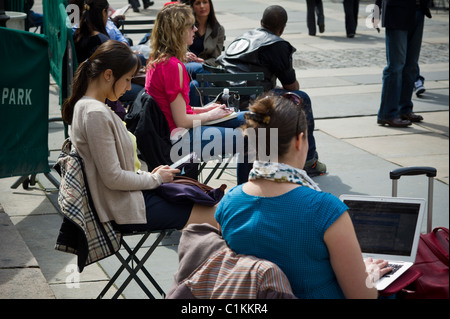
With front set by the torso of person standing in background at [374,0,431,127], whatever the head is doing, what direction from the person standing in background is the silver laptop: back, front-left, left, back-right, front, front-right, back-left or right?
front-right

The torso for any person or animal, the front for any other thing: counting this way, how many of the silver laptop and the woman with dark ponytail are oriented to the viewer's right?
1

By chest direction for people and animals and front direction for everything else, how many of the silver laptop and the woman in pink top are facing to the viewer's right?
1

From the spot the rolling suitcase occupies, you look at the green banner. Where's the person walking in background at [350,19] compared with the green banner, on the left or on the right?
right

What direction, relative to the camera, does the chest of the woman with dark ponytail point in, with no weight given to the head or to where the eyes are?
to the viewer's right

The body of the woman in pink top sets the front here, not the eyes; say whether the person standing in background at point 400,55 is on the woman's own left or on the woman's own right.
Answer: on the woman's own left

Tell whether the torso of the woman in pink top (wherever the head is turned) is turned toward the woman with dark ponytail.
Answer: no

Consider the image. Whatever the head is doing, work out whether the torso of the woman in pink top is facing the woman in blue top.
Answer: no

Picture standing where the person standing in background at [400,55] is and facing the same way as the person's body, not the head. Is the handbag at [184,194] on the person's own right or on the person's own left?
on the person's own right

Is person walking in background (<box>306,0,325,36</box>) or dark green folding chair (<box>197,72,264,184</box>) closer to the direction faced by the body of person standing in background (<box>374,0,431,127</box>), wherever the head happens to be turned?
the dark green folding chair

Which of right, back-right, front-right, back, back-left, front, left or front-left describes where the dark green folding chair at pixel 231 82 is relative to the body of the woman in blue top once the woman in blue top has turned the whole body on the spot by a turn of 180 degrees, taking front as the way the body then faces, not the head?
back-right

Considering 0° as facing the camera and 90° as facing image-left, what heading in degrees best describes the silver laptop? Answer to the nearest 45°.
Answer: approximately 45°

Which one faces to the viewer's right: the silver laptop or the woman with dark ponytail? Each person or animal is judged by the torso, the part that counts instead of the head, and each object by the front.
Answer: the woman with dark ponytail

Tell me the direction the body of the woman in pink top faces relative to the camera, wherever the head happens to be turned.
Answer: to the viewer's right

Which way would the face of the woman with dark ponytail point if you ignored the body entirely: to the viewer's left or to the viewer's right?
to the viewer's right

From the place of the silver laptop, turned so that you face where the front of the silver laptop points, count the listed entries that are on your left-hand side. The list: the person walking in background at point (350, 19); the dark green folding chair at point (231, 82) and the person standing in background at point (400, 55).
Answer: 0
